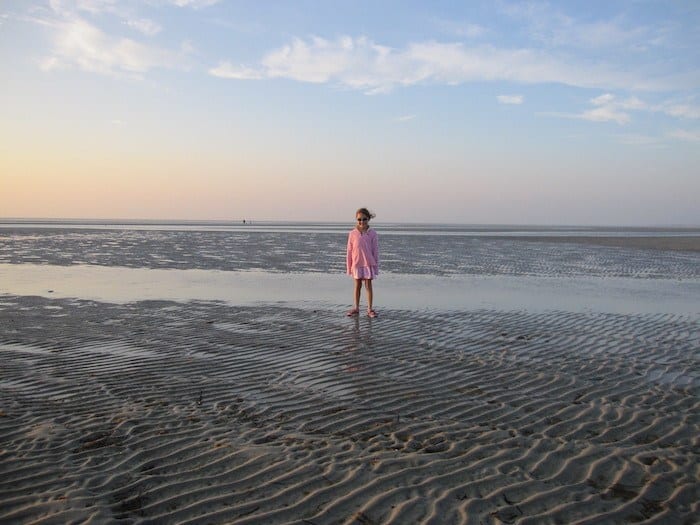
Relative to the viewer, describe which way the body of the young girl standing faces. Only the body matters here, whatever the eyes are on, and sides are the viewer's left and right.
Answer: facing the viewer
